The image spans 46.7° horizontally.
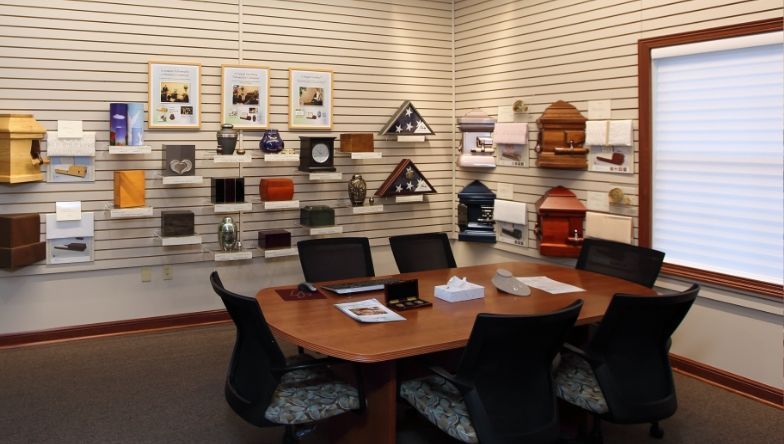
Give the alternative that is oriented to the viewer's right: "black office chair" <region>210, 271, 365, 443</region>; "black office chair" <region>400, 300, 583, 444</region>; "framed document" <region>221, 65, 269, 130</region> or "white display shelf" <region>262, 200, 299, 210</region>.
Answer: "black office chair" <region>210, 271, 365, 443</region>

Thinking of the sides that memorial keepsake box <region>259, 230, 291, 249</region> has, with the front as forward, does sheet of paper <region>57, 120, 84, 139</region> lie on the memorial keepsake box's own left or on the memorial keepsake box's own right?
on the memorial keepsake box's own right

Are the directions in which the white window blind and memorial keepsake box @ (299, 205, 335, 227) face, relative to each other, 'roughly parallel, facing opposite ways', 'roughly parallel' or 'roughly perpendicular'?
roughly perpendicular

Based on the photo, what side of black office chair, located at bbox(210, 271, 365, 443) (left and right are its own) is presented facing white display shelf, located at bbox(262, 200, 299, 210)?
left

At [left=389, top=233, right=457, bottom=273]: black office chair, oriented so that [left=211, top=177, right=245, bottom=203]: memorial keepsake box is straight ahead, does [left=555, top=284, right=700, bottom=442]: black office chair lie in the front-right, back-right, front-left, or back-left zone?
back-left

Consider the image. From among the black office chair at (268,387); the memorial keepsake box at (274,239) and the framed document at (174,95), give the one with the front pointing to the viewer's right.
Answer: the black office chair

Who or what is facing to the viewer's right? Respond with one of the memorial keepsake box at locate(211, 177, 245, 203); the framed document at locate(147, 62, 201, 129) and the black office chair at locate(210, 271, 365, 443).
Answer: the black office chair

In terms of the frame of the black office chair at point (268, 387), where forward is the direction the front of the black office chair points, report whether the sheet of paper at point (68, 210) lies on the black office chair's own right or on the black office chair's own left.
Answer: on the black office chair's own left

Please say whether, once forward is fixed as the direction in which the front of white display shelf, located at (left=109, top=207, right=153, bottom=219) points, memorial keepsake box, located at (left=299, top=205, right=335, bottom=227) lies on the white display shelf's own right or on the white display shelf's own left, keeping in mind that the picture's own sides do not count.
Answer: on the white display shelf's own left
